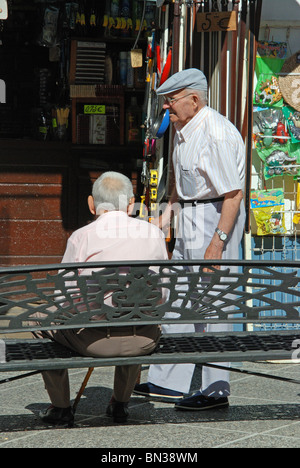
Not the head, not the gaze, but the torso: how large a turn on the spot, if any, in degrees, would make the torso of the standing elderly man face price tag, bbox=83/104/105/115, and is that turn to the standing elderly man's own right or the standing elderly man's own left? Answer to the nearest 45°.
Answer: approximately 90° to the standing elderly man's own right

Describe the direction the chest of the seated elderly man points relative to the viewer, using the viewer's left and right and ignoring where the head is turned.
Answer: facing away from the viewer

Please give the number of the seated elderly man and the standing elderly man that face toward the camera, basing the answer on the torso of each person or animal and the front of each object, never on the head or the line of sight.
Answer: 0

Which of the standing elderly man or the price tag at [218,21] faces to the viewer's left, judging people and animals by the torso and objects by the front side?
the standing elderly man

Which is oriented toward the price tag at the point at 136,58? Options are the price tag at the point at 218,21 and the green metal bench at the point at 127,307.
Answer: the green metal bench

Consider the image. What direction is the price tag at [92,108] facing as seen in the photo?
toward the camera

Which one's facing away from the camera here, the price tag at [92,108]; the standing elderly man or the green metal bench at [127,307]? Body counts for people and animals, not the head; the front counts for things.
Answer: the green metal bench

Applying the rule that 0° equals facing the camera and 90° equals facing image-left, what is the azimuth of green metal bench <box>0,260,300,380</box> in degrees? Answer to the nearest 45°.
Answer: approximately 180°

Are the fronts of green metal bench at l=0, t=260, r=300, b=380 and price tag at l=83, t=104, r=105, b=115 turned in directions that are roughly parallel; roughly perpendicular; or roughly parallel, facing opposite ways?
roughly parallel, facing opposite ways

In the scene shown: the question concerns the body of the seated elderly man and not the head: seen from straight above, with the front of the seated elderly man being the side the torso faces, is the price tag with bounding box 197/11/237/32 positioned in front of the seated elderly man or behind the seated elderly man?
in front

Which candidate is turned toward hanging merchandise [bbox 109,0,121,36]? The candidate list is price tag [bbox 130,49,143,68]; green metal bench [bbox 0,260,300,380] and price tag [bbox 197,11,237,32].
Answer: the green metal bench

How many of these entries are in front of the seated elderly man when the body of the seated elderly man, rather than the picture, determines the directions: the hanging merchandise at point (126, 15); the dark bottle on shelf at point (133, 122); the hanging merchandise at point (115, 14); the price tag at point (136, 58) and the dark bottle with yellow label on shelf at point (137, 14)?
5

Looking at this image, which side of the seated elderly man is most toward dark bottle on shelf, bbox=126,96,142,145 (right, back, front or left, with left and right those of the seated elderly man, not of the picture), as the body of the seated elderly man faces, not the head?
front

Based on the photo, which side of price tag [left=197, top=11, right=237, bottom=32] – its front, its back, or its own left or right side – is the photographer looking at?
front

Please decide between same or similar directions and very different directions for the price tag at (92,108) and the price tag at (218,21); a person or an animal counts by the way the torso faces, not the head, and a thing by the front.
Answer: same or similar directions
